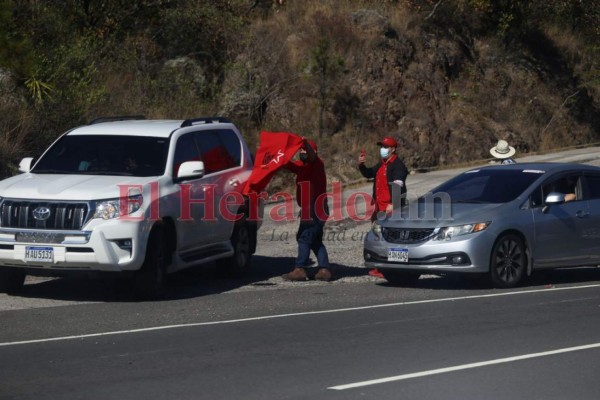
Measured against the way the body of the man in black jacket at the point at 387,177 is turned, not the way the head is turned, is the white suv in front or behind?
in front

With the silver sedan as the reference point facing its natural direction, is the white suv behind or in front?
in front

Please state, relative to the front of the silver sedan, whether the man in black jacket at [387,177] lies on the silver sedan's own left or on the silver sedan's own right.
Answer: on the silver sedan's own right

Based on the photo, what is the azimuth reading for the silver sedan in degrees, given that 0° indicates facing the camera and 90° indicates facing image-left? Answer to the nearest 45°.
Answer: approximately 45°

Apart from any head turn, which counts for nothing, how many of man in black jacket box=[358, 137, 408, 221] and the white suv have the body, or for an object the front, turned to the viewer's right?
0

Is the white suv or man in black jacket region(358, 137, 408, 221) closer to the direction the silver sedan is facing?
the white suv

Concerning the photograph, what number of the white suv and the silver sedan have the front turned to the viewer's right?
0

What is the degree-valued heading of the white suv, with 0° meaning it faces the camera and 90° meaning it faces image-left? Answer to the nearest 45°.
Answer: approximately 45°

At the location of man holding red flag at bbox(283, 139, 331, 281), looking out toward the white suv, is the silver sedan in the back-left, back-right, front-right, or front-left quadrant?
back-left
